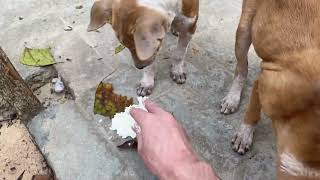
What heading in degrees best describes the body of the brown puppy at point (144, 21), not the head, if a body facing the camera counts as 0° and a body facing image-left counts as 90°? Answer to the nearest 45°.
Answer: approximately 45°

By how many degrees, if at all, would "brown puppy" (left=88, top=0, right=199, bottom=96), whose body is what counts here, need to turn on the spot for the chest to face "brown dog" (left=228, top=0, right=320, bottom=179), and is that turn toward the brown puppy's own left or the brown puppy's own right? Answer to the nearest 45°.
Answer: approximately 90° to the brown puppy's own left

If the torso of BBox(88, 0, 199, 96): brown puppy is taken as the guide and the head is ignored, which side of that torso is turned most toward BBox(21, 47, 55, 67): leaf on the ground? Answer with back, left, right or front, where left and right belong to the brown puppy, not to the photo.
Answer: right
